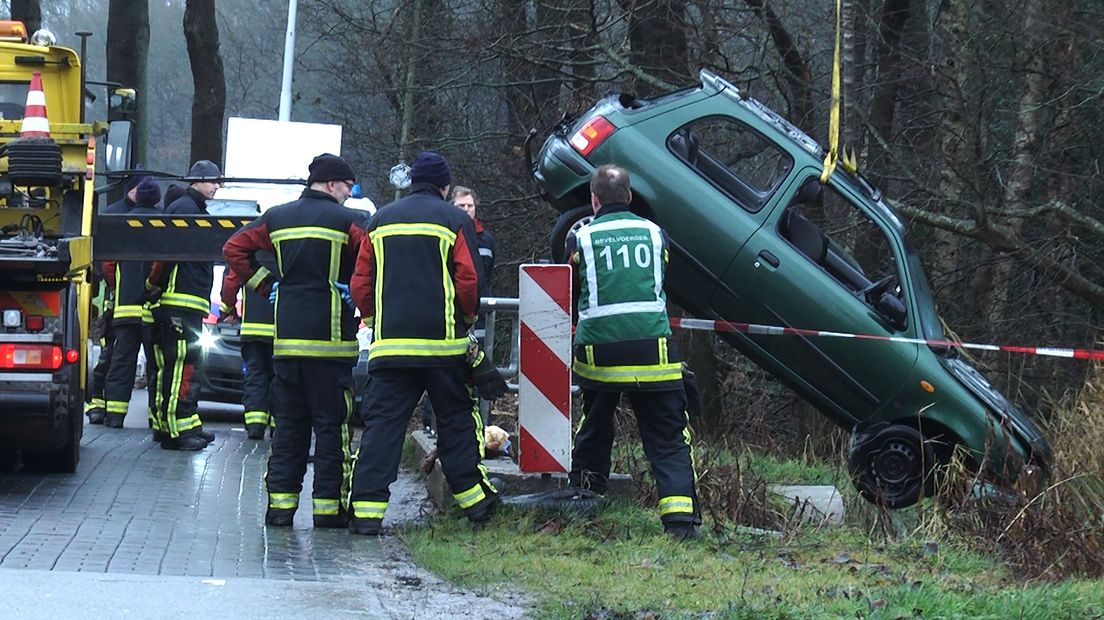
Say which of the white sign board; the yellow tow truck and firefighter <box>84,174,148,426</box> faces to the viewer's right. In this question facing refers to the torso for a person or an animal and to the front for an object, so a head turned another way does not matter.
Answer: the firefighter

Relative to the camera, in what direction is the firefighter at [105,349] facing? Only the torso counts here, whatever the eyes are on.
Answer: to the viewer's right

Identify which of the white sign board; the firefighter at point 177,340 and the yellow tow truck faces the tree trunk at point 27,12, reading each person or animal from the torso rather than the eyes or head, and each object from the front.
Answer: the yellow tow truck

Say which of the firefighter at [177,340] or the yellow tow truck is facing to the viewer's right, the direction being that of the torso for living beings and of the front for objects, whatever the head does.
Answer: the firefighter

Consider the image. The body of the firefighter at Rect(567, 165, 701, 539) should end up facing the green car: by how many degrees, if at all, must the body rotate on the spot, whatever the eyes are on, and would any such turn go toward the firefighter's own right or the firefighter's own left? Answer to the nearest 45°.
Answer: approximately 45° to the firefighter's own right

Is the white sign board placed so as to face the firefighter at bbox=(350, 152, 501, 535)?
yes

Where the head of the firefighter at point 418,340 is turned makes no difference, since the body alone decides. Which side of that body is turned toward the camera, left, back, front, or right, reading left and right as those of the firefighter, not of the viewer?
back

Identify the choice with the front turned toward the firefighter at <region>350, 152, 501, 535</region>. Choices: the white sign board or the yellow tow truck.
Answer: the white sign board

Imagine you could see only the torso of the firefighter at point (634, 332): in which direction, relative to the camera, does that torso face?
away from the camera

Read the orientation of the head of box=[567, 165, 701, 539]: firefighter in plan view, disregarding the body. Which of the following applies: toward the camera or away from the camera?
away from the camera

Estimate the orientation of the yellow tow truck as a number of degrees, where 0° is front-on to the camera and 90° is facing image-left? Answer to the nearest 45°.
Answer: approximately 180°
